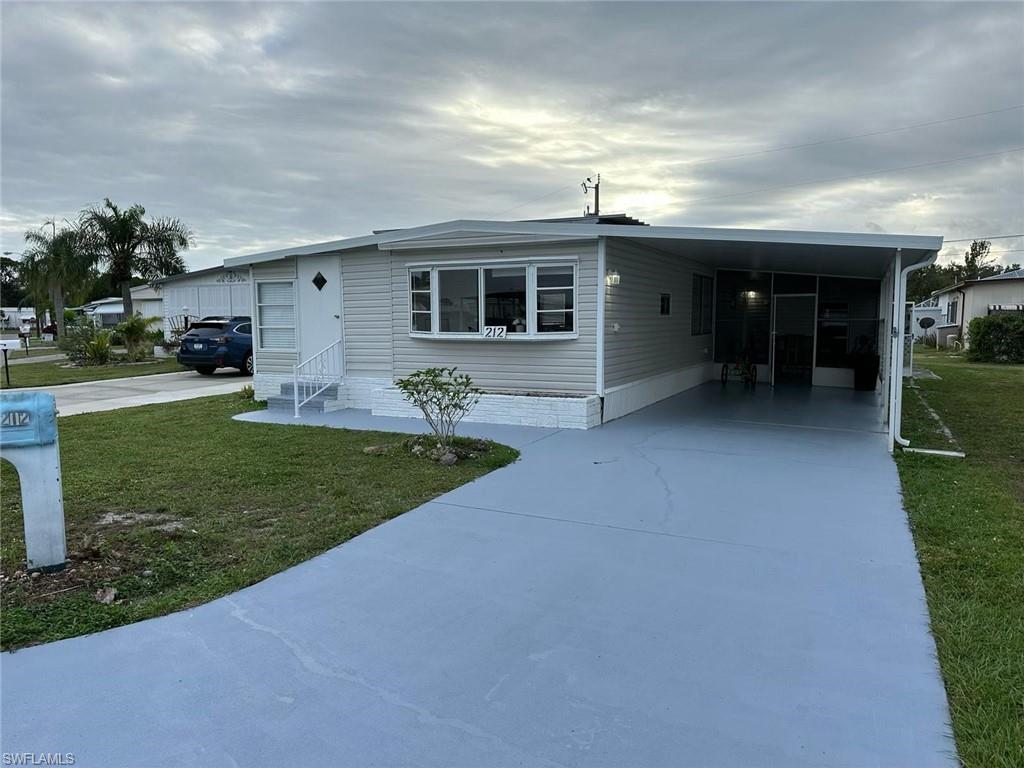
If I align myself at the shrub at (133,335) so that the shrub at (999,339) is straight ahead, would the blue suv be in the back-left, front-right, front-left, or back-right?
front-right

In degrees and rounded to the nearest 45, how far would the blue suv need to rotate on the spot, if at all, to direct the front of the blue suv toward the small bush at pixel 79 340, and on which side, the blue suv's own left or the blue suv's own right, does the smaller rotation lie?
approximately 90° to the blue suv's own left

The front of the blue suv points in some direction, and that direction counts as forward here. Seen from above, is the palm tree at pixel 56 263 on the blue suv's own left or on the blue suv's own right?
on the blue suv's own left

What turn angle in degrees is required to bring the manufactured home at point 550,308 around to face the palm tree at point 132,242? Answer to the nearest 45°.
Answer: approximately 90° to its right

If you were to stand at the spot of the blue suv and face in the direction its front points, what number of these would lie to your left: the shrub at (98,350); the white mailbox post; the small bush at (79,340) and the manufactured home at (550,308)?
2

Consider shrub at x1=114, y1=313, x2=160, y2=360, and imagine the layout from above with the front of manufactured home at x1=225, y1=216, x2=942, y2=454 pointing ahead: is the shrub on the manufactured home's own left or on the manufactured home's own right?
on the manufactured home's own right

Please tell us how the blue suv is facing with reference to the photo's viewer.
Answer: facing away from the viewer and to the right of the viewer

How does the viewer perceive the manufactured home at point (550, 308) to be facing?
facing the viewer and to the left of the viewer

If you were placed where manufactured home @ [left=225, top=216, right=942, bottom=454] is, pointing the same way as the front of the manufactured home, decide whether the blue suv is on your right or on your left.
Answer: on your right

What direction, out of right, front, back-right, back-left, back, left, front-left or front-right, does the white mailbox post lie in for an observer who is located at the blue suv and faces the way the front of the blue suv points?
back-right

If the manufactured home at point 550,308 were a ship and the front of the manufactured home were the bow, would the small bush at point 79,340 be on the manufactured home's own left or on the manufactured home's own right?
on the manufactured home's own right

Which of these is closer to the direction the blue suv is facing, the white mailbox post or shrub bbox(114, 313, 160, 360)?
the shrub

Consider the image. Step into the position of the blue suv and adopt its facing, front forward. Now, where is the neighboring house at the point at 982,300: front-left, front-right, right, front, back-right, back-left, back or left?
front-right
